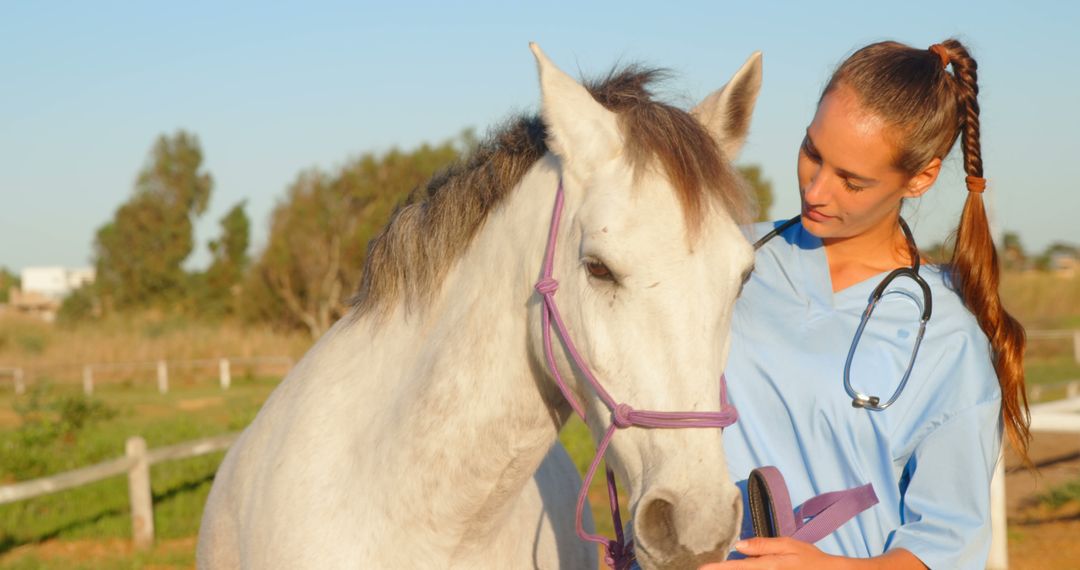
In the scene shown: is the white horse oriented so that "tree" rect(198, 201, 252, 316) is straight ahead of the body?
no

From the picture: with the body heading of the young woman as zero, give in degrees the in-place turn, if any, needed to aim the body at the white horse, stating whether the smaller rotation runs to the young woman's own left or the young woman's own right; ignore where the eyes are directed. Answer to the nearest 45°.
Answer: approximately 45° to the young woman's own right

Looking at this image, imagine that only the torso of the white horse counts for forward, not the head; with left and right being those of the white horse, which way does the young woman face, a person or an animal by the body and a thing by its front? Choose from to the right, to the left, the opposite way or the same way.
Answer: to the right

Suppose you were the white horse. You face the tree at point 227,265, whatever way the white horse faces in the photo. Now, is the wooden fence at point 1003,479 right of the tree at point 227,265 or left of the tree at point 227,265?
right

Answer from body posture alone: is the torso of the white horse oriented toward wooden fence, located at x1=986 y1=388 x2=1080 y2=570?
no

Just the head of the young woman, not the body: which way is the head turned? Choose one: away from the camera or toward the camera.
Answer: toward the camera

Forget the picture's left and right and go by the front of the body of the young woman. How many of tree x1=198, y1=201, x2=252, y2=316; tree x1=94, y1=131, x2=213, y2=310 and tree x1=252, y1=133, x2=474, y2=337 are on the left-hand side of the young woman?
0

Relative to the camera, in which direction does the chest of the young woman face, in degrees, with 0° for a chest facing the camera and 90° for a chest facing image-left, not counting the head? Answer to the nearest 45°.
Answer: approximately 45°

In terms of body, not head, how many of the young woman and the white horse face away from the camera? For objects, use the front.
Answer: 0

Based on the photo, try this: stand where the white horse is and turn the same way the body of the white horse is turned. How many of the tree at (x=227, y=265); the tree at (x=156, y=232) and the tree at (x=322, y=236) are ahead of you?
0

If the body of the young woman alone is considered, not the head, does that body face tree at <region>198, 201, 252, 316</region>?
no
